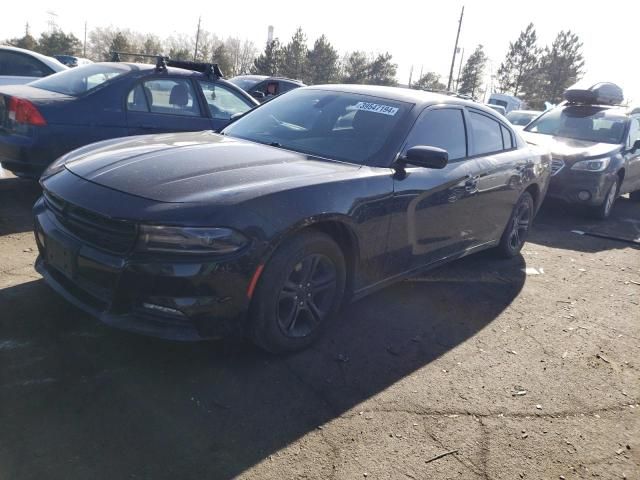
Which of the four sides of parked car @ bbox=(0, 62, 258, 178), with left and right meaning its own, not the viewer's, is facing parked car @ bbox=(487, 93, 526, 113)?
front

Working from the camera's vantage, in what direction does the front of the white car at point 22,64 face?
facing to the right of the viewer

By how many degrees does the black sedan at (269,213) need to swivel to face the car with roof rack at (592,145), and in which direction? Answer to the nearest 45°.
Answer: approximately 180°

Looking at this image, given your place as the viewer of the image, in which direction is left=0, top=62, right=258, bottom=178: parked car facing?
facing away from the viewer and to the right of the viewer

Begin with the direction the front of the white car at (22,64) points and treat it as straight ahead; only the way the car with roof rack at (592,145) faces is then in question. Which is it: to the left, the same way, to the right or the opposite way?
the opposite way

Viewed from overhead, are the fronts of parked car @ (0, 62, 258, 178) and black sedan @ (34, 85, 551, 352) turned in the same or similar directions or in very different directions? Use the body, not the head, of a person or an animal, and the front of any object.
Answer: very different directions

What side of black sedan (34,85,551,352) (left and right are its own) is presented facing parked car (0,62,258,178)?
right

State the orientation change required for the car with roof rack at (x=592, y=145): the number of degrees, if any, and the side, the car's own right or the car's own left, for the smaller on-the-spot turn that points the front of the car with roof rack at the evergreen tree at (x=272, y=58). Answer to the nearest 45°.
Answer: approximately 90° to the car's own right

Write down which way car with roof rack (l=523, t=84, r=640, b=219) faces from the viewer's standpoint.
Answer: facing the viewer and to the left of the viewer

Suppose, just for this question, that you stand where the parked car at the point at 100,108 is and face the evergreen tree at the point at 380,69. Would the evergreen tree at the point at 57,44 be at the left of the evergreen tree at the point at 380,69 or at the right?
left

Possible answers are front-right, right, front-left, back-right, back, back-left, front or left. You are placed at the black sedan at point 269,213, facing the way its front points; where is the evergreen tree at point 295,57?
back-right

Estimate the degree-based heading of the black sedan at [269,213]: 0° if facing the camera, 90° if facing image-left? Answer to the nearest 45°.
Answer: approximately 45°
